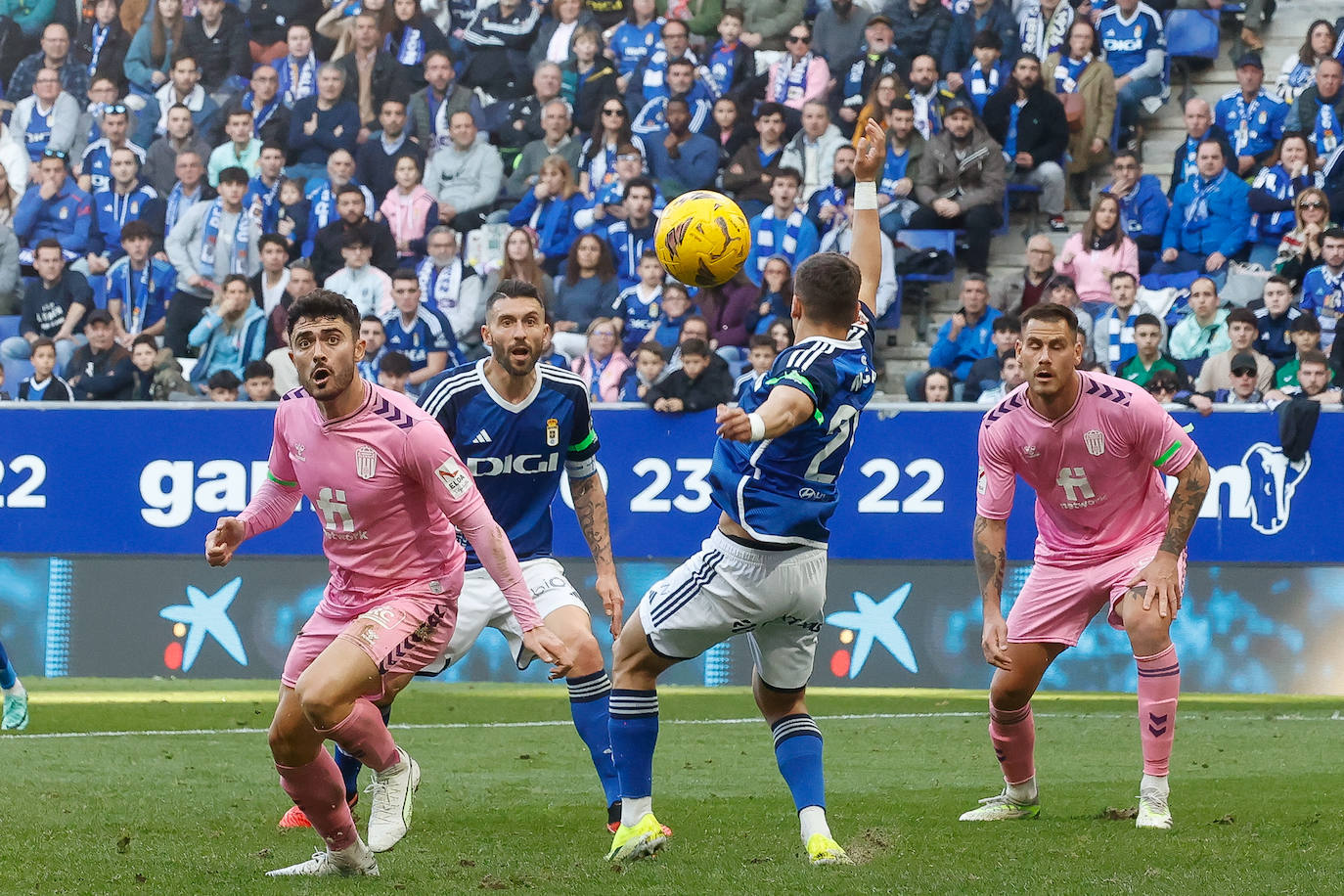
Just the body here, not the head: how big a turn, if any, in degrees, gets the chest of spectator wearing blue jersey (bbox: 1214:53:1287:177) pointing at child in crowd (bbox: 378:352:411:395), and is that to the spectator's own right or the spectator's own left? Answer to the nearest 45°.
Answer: approximately 45° to the spectator's own right

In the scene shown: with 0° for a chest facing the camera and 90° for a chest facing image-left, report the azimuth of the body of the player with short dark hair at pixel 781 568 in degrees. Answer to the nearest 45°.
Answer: approximately 135°

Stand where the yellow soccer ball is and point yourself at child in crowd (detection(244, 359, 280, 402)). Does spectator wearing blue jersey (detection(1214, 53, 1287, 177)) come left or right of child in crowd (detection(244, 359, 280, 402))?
right

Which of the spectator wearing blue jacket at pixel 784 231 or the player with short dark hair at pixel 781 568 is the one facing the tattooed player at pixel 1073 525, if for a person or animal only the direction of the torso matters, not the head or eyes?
the spectator wearing blue jacket

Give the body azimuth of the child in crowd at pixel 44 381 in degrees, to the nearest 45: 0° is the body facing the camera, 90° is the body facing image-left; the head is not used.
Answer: approximately 0°

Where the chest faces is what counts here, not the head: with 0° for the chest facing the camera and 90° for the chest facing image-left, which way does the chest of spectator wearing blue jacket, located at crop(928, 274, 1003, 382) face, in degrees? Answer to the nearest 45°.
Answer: approximately 0°

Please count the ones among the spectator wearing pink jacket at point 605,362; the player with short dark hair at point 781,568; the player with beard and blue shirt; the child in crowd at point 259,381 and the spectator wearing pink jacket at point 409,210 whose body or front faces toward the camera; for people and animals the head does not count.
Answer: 4

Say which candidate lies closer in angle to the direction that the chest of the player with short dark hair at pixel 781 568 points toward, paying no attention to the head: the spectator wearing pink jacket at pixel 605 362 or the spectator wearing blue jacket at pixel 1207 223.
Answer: the spectator wearing pink jacket

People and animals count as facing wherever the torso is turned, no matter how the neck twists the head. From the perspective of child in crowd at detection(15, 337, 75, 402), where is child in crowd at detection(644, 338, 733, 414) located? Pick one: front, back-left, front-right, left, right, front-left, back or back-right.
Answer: front-left

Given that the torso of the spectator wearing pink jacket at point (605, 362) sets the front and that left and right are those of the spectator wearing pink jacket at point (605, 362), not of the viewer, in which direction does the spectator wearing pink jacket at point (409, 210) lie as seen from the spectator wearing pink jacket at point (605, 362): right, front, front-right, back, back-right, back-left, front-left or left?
back-right

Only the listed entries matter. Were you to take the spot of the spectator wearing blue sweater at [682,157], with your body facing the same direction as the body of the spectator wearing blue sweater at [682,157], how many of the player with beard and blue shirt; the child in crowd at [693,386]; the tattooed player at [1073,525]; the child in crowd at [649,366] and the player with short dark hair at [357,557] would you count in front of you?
5
